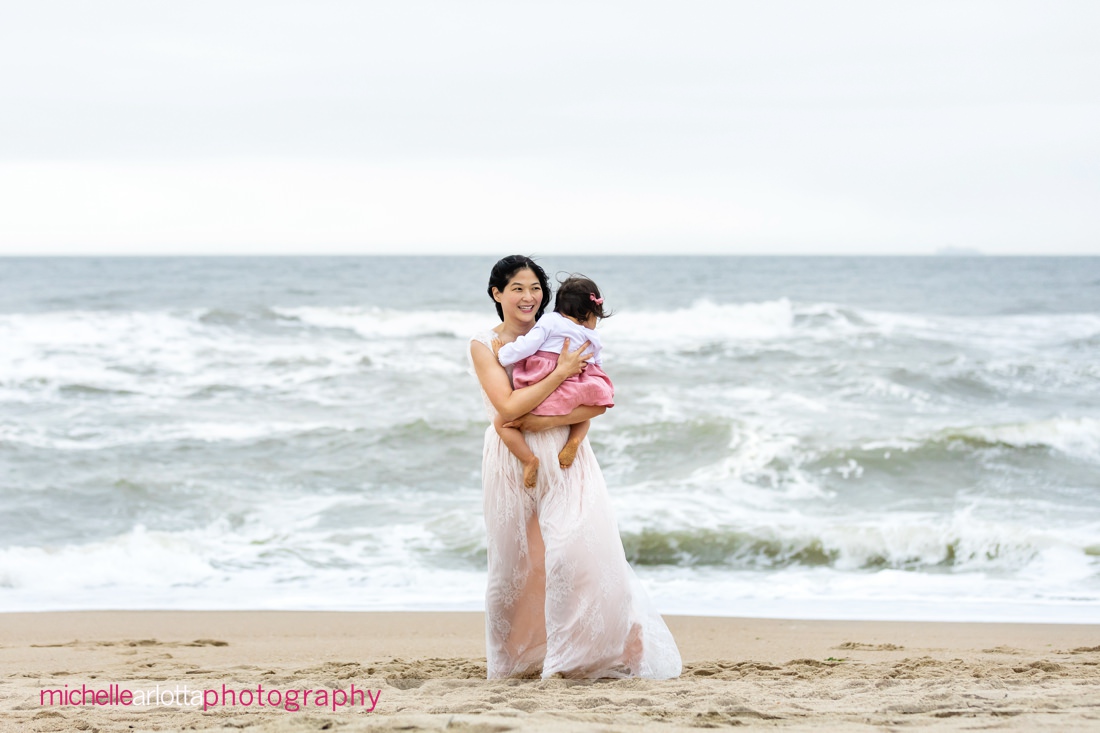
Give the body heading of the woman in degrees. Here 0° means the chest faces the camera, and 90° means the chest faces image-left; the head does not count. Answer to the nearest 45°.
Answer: approximately 315°
